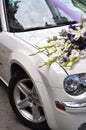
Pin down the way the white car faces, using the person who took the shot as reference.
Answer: facing the viewer and to the right of the viewer
